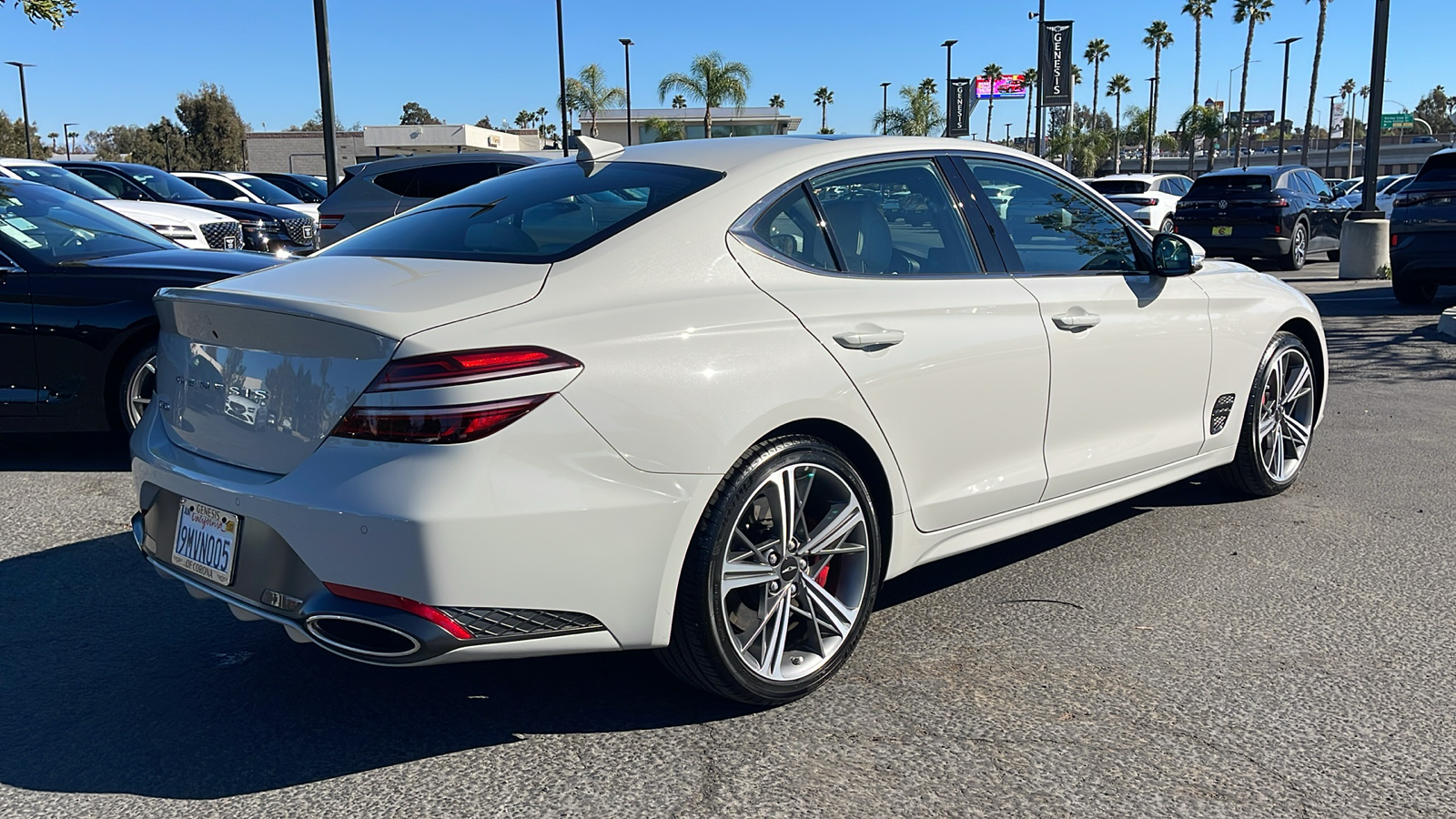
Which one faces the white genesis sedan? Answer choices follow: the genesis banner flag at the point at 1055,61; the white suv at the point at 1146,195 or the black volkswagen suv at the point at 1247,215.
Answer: the genesis banner flag

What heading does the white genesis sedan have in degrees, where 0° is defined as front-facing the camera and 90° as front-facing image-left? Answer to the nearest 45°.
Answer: approximately 225°

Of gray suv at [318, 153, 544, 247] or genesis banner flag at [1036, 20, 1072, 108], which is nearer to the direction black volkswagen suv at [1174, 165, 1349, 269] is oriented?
the genesis banner flag

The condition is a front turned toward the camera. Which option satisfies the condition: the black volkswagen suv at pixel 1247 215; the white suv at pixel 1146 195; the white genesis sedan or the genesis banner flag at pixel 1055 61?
the genesis banner flag

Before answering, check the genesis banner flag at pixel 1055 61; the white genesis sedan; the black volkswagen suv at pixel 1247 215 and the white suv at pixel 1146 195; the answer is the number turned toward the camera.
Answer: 1

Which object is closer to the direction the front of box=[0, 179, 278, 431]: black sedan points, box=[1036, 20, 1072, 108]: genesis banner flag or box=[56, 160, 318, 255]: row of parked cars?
the genesis banner flag

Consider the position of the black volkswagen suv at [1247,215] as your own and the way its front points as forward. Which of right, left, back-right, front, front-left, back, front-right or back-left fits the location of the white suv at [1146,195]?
left

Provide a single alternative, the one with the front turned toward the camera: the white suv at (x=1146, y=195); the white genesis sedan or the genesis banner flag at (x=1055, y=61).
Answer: the genesis banner flag

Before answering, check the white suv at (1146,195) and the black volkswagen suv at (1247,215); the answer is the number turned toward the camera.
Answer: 0

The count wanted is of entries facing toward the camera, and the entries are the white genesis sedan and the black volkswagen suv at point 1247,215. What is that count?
0

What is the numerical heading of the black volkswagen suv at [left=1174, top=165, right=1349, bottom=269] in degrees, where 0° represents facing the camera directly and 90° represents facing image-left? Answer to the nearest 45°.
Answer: approximately 225°
